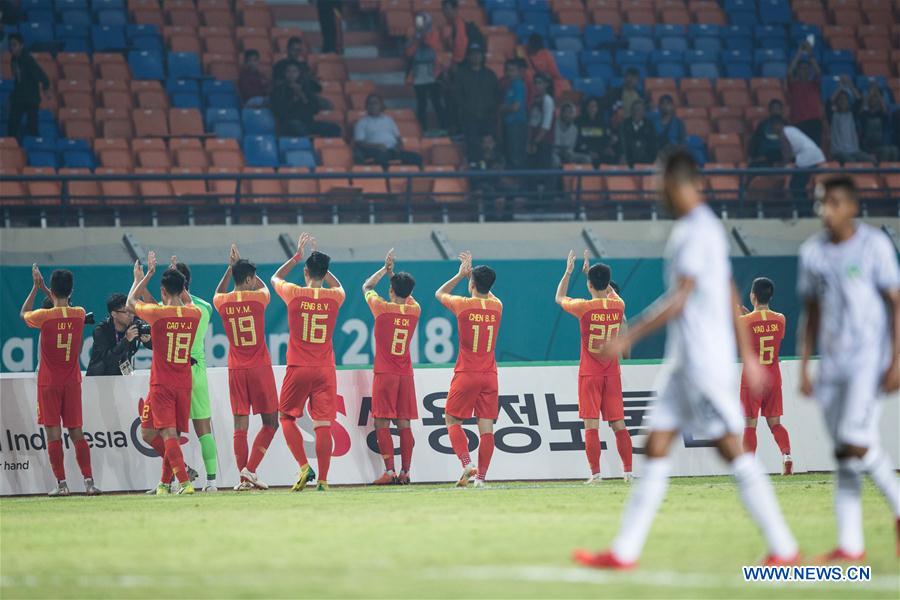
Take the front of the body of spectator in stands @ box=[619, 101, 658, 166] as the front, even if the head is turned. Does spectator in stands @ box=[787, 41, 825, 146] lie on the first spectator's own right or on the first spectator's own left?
on the first spectator's own left

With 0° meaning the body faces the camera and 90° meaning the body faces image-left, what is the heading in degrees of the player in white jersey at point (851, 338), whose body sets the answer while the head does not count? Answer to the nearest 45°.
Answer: approximately 45°

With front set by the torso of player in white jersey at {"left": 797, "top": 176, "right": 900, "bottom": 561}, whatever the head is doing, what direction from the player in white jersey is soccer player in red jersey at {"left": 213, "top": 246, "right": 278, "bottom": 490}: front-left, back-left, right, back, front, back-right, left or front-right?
right

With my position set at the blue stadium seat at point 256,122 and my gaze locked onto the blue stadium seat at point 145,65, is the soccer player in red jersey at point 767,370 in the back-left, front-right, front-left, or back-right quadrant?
back-left

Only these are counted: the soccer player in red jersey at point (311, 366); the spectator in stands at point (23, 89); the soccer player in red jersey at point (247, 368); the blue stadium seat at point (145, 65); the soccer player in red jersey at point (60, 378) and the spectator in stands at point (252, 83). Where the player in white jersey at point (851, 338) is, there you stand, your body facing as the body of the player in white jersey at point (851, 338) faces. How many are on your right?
6

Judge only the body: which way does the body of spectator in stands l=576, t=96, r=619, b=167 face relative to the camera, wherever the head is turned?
toward the camera

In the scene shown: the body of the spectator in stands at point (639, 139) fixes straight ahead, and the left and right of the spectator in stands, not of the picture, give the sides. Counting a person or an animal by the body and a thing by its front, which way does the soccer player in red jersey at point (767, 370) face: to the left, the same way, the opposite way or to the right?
the opposite way

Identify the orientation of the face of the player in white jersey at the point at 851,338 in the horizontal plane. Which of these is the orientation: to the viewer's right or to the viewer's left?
to the viewer's left

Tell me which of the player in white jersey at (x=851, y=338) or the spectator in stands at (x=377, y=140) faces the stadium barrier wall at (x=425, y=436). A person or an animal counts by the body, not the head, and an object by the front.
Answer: the spectator in stands

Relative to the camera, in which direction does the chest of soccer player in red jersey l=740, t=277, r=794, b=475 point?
away from the camera

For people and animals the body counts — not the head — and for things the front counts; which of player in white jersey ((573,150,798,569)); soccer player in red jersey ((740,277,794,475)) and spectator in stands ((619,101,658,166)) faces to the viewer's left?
the player in white jersey

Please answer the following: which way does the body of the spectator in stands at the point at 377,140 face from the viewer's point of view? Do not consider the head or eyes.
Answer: toward the camera

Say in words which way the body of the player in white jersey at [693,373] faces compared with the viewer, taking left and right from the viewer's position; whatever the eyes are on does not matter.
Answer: facing to the left of the viewer
